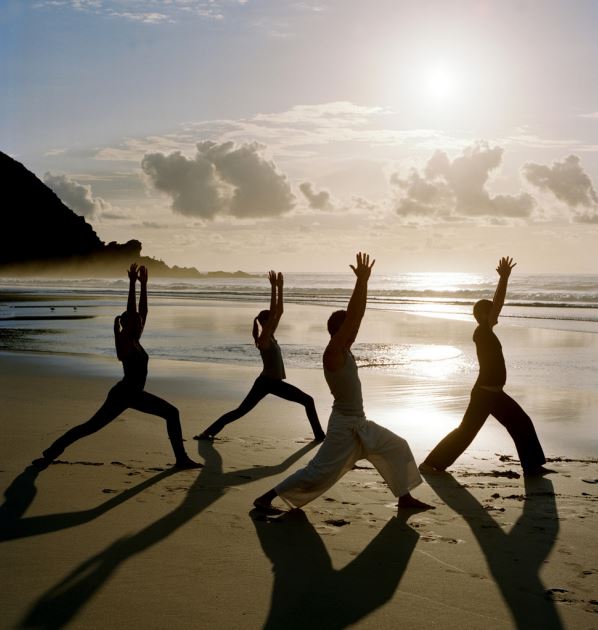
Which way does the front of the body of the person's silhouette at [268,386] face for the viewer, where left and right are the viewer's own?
facing to the right of the viewer

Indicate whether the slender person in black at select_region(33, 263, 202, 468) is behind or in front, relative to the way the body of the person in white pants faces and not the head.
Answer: behind

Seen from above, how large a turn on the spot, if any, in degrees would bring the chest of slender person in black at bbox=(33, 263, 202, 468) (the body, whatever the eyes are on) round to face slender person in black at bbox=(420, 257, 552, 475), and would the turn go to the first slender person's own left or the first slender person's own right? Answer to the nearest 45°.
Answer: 0° — they already face them

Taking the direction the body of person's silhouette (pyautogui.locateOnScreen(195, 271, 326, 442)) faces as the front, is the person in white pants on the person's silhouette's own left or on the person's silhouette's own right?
on the person's silhouette's own right

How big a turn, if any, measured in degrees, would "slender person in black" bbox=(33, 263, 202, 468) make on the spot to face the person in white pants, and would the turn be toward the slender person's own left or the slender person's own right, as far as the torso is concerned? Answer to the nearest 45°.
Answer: approximately 45° to the slender person's own right

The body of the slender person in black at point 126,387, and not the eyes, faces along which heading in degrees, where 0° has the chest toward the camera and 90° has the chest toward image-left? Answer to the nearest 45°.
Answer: approximately 270°

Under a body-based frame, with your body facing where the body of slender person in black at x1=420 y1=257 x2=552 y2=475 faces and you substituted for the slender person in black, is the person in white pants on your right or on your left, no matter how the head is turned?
on your right

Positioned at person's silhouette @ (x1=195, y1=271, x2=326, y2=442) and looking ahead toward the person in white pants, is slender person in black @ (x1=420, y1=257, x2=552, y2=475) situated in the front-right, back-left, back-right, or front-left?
front-left

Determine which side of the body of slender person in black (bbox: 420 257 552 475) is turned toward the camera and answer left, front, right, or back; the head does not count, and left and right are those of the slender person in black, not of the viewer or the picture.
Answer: right

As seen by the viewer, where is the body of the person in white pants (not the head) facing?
to the viewer's right
